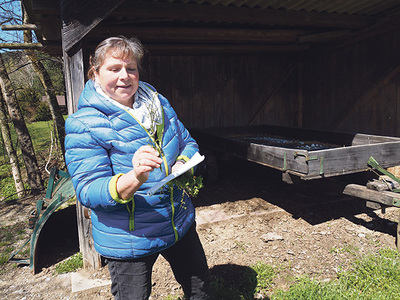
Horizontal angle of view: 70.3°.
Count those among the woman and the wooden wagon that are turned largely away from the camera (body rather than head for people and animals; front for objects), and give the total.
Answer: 0

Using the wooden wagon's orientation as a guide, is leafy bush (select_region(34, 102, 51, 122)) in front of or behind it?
behind

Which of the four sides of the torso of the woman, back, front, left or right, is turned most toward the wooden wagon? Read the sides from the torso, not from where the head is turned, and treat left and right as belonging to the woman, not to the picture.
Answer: left

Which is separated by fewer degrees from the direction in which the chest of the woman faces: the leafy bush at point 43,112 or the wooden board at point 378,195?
the wooden board

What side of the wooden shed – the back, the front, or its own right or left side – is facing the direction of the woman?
front

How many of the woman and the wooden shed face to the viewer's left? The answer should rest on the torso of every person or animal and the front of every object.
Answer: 0

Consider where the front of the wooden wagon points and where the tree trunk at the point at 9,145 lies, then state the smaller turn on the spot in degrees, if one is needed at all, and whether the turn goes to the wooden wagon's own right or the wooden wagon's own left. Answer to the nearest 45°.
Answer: approximately 135° to the wooden wagon's own right

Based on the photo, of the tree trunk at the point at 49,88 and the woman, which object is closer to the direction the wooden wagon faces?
the woman

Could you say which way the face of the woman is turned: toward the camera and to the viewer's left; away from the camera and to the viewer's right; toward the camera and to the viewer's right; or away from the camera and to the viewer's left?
toward the camera and to the viewer's right

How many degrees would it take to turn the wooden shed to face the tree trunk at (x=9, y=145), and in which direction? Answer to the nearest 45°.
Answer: approximately 90° to its right
